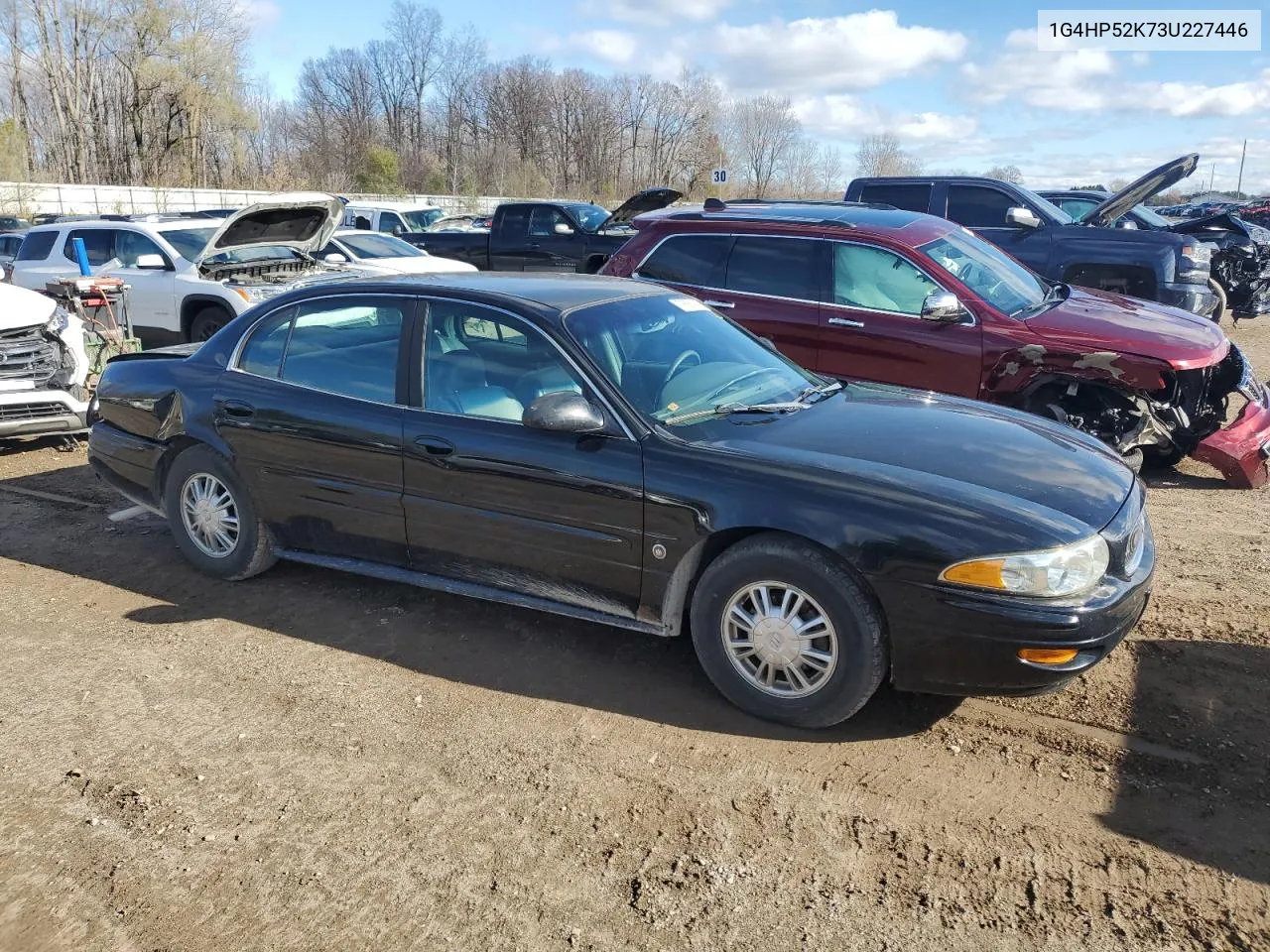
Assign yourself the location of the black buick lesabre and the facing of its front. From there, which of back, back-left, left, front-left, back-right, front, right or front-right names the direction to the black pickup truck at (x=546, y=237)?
back-left

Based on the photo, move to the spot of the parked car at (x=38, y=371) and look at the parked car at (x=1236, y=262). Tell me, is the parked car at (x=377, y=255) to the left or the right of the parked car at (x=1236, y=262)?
left

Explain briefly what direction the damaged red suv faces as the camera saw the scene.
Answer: facing the viewer and to the right of the viewer

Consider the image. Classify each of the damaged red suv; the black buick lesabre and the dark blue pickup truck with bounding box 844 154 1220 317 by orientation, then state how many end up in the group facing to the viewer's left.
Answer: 0

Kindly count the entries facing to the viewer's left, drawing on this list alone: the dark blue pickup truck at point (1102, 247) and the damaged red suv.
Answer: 0

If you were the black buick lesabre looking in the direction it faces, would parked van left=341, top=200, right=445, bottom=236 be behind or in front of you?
behind

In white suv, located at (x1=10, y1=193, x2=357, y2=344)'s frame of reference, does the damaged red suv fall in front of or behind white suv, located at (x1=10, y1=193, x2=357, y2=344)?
in front

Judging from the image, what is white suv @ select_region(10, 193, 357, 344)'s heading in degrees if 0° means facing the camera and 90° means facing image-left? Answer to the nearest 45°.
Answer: approximately 315°

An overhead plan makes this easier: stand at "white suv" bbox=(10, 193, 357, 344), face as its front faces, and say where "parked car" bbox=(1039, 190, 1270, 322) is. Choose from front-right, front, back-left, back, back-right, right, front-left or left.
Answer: front-left

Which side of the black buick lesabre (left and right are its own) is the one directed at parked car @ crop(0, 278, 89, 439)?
back

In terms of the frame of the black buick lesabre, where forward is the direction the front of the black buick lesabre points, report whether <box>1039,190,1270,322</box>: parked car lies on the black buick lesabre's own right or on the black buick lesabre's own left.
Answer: on the black buick lesabre's own left

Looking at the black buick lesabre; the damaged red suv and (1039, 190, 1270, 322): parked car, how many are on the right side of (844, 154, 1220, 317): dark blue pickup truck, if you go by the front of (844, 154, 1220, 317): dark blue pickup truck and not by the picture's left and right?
2

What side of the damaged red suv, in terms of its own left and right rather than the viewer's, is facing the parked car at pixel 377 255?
back

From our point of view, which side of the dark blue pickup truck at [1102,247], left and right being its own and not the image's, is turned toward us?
right

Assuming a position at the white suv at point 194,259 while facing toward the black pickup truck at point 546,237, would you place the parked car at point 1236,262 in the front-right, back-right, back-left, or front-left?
front-right

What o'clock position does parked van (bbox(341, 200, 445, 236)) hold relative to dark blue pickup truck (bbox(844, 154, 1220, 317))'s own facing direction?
The parked van is roughly at 7 o'clock from the dark blue pickup truck.
